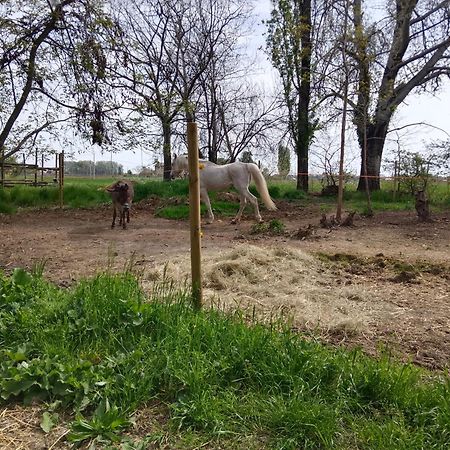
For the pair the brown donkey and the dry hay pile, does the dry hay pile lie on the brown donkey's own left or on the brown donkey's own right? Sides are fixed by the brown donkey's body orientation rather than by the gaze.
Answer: on the brown donkey's own left

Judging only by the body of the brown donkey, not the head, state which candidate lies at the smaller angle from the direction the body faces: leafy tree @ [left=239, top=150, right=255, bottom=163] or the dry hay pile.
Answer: the dry hay pile

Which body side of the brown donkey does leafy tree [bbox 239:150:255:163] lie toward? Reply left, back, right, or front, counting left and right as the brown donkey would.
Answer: back

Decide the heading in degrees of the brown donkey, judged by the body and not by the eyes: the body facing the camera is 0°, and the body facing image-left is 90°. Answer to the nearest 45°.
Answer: approximately 45°
